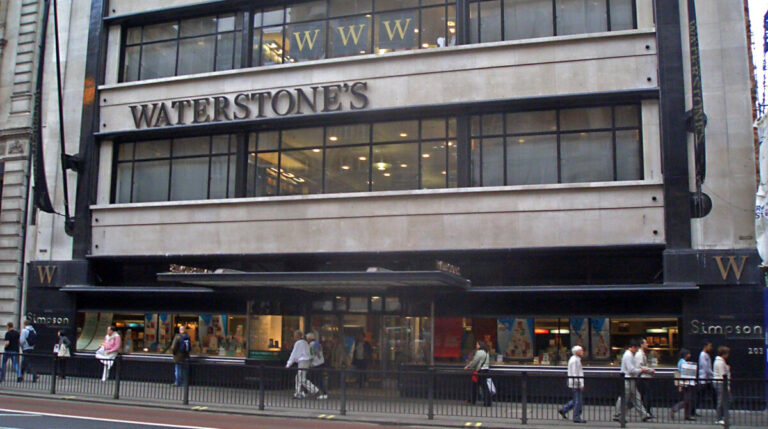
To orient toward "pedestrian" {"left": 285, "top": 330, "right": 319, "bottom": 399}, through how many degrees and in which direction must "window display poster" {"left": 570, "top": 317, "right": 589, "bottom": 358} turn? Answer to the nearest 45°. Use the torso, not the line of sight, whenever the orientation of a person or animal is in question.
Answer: approximately 90° to its right

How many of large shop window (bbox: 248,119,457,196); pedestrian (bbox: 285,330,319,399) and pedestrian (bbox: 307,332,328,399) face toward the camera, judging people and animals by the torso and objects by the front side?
1

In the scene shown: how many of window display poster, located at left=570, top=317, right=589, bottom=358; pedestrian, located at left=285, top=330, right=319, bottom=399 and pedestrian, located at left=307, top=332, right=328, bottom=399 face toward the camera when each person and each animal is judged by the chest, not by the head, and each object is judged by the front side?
1

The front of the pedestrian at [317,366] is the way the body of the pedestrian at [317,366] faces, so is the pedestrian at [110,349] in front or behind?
in front

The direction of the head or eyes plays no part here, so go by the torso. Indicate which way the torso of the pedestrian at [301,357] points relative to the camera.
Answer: to the viewer's left

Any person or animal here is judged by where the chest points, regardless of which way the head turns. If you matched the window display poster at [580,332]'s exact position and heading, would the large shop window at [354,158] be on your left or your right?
on your right

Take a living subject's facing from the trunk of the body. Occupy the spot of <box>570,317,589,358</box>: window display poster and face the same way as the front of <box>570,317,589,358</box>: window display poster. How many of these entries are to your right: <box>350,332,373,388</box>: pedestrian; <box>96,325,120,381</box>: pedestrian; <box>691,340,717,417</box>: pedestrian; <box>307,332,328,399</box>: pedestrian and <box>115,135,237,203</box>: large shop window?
4

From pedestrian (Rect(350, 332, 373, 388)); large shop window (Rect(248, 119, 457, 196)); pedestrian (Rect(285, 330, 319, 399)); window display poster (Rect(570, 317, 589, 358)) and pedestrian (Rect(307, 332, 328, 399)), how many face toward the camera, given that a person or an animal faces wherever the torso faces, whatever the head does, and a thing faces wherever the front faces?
3

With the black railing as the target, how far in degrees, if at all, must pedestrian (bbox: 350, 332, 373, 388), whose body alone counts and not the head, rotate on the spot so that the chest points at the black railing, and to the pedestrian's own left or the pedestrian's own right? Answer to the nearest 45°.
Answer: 0° — they already face it
